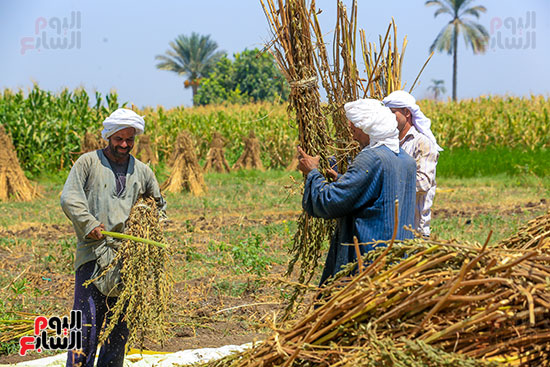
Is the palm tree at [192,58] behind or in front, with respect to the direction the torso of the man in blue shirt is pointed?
in front

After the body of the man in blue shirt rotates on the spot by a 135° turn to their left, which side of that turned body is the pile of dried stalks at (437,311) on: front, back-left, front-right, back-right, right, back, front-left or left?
front

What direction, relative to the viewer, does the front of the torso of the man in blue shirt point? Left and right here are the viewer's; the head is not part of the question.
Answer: facing away from the viewer and to the left of the viewer

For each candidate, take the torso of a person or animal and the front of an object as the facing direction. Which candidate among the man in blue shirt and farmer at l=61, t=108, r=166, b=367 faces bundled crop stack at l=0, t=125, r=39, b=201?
the man in blue shirt

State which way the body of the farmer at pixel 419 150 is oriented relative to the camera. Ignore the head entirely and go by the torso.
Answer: to the viewer's left

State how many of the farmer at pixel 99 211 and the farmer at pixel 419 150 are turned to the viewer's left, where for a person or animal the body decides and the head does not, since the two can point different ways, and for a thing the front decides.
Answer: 1

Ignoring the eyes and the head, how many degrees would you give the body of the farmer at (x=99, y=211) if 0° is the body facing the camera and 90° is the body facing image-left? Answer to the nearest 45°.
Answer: approximately 315°

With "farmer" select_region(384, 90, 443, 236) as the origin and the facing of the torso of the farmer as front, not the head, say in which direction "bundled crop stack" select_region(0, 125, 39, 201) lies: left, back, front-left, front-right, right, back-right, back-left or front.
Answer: front-right

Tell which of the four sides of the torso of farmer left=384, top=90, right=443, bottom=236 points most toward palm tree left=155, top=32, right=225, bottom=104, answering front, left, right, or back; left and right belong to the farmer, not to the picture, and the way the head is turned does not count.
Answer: right

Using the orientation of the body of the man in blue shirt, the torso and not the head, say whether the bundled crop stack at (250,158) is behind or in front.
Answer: in front

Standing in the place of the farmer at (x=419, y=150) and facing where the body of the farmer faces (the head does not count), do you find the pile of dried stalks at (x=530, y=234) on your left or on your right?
on your left

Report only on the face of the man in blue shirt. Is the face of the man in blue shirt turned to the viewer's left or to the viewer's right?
to the viewer's left

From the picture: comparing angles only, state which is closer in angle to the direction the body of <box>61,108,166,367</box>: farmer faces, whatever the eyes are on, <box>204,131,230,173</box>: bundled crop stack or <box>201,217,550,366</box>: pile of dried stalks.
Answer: the pile of dried stalks
